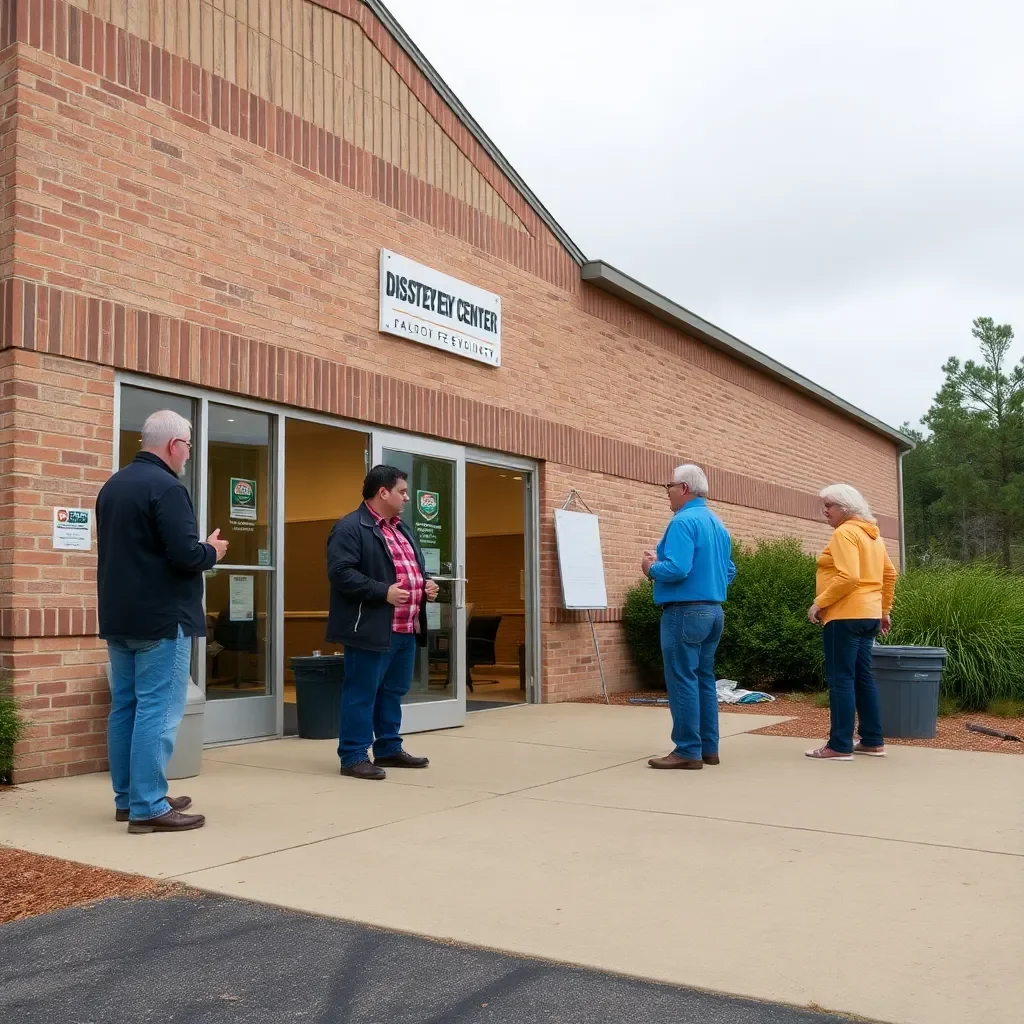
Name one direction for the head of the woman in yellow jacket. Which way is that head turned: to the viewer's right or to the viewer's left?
to the viewer's left

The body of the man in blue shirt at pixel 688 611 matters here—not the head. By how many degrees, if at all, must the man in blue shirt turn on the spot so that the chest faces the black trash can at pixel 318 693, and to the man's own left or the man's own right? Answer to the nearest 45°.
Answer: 0° — they already face it

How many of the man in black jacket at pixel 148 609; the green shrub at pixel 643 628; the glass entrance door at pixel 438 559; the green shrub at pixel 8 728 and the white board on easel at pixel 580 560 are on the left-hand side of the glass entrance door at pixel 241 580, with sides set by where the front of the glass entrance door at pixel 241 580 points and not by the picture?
3

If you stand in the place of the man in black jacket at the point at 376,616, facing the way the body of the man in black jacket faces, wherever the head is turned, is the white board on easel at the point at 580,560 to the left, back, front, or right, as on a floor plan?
left

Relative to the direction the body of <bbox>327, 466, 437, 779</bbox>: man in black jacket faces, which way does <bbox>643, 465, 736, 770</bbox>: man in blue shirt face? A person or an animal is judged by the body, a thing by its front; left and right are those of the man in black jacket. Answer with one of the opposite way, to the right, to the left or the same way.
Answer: the opposite way

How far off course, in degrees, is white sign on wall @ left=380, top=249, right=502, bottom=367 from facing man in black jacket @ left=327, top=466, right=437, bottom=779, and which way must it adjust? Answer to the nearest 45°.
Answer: approximately 45° to its right

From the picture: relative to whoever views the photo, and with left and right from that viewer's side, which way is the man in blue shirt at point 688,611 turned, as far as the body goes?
facing away from the viewer and to the left of the viewer

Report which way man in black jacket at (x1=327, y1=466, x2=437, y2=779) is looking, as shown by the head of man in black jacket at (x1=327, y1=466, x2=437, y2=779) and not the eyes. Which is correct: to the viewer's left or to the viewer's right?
to the viewer's right

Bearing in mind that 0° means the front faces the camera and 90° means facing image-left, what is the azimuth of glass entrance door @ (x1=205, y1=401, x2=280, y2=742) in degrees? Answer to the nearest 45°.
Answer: approximately 315°
